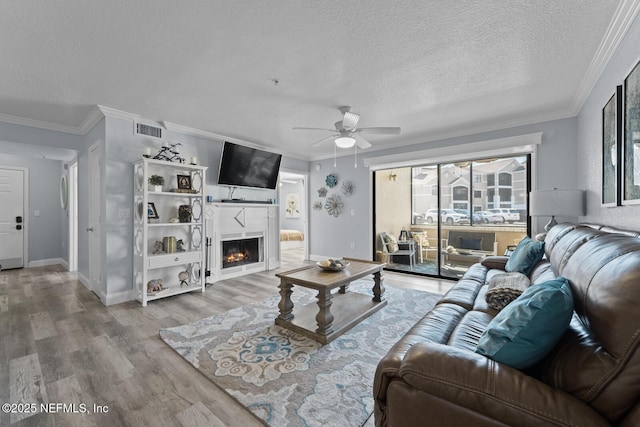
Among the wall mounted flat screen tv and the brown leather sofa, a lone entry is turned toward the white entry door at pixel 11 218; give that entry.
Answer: the brown leather sofa

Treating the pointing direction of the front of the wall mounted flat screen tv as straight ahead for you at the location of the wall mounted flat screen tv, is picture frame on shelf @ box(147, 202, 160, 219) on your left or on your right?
on your right

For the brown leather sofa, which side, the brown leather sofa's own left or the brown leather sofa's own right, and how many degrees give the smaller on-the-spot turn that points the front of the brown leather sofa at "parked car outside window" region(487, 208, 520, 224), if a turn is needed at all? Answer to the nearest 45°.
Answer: approximately 90° to the brown leather sofa's own right

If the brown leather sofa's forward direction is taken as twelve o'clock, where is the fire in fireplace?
The fire in fireplace is roughly at 1 o'clock from the brown leather sofa.

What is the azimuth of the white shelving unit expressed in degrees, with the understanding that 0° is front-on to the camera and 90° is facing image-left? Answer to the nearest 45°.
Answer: approximately 315°

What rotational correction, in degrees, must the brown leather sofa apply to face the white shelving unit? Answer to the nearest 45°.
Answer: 0° — it already faces it

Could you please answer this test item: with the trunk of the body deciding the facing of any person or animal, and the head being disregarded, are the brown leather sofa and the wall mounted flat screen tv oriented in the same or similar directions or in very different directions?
very different directions

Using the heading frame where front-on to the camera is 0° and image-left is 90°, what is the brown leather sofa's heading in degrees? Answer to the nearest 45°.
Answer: approximately 90°
